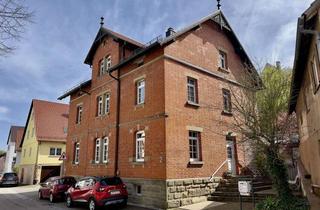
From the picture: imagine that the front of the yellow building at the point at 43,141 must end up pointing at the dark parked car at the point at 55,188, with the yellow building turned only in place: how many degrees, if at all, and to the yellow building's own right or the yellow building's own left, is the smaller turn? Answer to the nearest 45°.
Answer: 0° — it already faces it

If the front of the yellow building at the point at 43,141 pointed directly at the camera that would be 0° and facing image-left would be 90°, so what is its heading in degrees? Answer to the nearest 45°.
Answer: approximately 0°

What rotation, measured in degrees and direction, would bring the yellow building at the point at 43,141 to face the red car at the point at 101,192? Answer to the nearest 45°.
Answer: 0° — it already faces it

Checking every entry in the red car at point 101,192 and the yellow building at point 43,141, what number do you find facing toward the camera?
1
